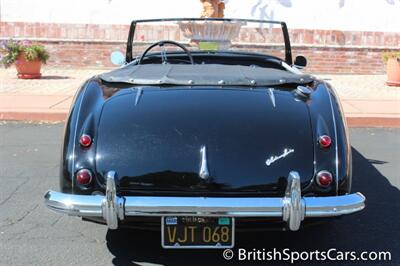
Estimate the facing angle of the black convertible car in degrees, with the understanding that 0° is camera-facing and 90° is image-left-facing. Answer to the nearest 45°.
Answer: approximately 180°
